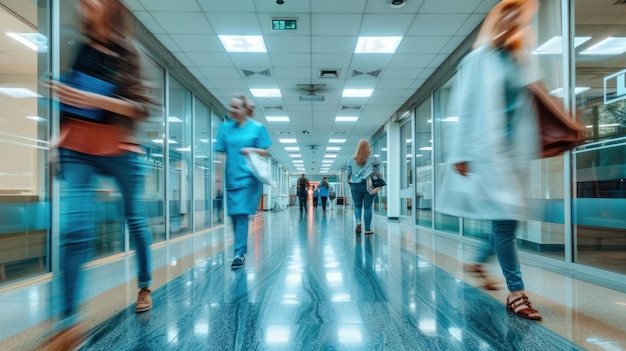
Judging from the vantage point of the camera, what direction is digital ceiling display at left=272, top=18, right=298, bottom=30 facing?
facing the viewer

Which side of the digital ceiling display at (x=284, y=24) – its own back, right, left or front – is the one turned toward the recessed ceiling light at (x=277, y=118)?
back

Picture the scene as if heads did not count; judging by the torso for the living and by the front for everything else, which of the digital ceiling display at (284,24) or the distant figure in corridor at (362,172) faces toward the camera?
the digital ceiling display

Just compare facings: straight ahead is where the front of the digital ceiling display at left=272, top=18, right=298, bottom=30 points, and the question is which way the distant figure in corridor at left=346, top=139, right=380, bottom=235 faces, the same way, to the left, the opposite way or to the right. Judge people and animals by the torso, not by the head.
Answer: the opposite way

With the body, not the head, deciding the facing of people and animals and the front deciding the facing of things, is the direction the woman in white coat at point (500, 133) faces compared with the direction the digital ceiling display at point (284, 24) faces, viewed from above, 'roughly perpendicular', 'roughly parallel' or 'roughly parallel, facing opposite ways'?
roughly parallel

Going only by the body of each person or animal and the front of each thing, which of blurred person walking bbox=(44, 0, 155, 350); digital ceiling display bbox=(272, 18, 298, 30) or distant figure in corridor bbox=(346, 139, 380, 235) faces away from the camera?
the distant figure in corridor

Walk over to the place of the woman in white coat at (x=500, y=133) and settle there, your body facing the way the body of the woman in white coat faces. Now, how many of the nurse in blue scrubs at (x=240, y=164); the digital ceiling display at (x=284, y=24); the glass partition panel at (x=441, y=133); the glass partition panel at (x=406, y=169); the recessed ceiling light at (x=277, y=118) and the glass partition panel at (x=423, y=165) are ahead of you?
0

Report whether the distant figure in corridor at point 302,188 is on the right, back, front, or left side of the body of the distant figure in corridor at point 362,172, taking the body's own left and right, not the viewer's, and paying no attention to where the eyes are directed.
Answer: front

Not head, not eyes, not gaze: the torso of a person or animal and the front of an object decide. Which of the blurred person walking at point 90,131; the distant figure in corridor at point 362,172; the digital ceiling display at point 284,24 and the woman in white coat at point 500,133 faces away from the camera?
the distant figure in corridor

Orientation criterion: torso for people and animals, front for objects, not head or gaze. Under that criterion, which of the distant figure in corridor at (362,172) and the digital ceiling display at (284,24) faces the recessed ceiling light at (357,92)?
the distant figure in corridor

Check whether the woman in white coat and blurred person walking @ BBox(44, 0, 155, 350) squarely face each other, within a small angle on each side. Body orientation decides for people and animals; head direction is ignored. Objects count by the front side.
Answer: no

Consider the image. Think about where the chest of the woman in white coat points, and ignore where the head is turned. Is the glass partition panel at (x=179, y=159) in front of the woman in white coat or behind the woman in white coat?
behind

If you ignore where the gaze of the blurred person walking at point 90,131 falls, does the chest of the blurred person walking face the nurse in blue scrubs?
no

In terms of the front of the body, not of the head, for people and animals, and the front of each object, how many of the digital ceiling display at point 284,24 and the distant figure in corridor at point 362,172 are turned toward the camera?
1

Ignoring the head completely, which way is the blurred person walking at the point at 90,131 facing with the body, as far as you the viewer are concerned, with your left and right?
facing the viewer and to the left of the viewer

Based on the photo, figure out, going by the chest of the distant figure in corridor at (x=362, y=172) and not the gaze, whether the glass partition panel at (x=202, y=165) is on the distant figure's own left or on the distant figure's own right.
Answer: on the distant figure's own left

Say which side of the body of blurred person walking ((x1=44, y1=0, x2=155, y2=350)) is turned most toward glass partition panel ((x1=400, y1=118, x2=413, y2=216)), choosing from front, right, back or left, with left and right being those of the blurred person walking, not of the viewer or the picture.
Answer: back

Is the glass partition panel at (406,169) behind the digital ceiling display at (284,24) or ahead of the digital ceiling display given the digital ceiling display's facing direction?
behind

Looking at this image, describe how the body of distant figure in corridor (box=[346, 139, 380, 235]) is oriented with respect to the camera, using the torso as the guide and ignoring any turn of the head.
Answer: away from the camera
